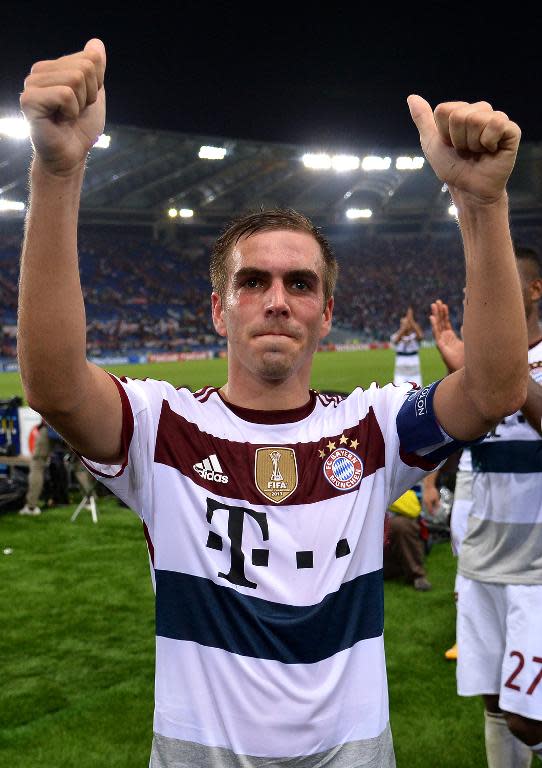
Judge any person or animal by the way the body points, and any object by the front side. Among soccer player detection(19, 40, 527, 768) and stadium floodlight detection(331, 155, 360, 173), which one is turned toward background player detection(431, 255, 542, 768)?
the stadium floodlight

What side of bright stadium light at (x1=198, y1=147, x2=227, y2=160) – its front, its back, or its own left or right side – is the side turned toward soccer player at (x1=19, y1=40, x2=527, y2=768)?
front

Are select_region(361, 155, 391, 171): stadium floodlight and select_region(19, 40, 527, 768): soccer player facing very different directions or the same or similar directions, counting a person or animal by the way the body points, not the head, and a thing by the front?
same or similar directions

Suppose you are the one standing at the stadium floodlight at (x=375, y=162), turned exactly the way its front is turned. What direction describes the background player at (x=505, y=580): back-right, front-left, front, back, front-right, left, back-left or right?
front

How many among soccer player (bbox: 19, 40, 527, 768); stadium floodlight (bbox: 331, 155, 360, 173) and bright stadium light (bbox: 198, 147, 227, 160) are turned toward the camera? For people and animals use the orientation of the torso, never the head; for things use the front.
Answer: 3

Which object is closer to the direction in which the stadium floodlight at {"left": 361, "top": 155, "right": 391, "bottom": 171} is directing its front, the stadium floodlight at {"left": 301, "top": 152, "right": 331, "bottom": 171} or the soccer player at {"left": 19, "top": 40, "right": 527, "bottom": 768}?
the soccer player

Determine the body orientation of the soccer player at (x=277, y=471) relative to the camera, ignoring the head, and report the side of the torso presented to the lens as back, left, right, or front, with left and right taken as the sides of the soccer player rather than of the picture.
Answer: front

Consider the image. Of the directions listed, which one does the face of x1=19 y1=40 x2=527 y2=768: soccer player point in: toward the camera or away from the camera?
toward the camera

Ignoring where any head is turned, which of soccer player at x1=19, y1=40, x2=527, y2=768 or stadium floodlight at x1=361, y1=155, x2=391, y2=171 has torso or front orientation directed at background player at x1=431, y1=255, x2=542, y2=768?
the stadium floodlight

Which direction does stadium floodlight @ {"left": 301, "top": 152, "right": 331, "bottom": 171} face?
toward the camera

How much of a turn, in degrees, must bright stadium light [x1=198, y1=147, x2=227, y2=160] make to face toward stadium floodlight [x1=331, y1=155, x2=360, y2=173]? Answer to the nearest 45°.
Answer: approximately 90° to its left

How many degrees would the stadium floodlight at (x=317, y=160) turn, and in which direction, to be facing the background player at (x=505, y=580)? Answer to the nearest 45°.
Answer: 0° — it already faces them

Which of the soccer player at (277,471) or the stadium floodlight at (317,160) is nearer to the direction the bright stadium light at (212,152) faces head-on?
the soccer player

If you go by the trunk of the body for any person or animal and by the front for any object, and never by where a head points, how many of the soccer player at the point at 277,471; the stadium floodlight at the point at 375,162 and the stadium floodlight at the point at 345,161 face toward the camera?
3

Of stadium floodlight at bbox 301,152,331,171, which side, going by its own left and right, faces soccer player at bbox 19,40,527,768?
front

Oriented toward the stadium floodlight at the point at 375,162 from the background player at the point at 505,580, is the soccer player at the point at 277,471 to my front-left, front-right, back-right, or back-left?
back-left

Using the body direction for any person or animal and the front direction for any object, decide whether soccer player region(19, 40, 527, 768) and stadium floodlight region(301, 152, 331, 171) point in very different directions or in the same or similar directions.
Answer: same or similar directions

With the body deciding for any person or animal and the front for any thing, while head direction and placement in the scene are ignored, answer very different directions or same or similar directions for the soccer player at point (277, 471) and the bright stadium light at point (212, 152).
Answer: same or similar directions
